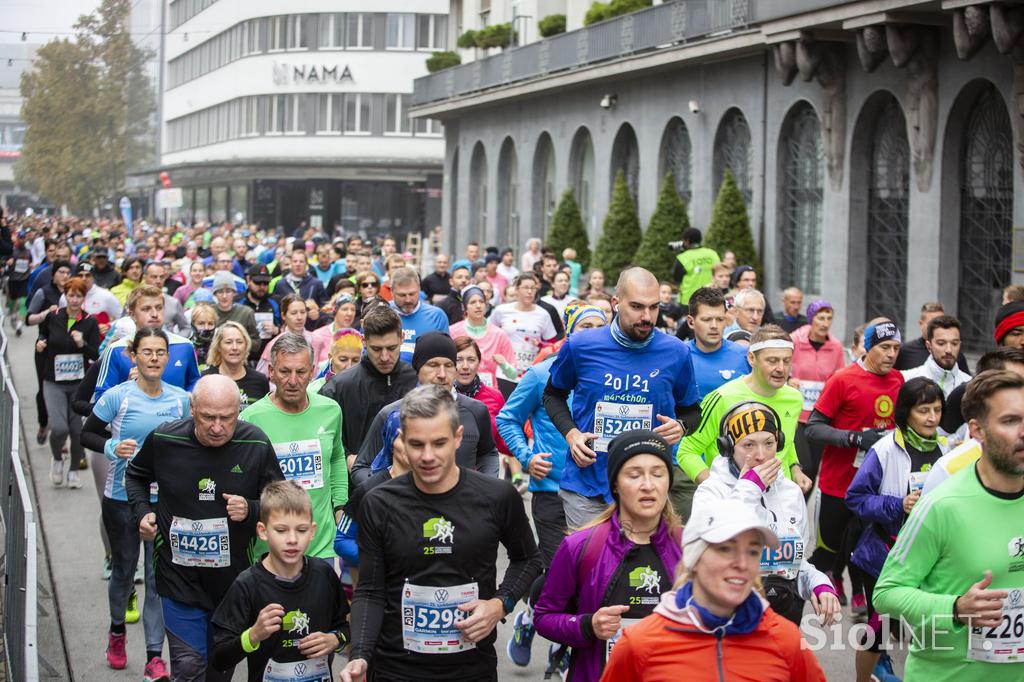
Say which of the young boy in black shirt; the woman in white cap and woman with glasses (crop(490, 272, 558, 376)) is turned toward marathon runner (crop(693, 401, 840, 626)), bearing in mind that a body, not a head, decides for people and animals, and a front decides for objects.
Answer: the woman with glasses

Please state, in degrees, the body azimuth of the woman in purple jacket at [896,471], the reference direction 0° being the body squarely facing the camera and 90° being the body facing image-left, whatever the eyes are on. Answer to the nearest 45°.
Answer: approximately 315°

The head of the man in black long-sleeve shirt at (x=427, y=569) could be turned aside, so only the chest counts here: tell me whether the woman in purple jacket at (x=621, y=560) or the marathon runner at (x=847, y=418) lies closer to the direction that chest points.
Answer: the woman in purple jacket

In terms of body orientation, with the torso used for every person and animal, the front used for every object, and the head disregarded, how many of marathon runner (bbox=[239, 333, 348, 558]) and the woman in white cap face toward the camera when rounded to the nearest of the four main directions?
2

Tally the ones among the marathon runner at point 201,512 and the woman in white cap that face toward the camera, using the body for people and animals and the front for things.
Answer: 2

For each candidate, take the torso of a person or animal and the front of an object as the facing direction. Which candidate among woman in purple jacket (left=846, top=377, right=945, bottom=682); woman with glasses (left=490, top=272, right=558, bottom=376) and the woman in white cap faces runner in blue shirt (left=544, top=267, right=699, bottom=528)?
the woman with glasses

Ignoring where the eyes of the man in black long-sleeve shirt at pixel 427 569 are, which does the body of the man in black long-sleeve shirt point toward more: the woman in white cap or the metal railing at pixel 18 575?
the woman in white cap

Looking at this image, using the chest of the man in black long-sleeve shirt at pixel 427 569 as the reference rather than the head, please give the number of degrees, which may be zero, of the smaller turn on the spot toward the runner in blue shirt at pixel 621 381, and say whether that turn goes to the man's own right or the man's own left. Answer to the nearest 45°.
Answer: approximately 135° to the man's own left

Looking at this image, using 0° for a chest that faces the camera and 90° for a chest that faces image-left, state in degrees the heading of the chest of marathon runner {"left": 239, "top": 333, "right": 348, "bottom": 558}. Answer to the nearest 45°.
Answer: approximately 0°

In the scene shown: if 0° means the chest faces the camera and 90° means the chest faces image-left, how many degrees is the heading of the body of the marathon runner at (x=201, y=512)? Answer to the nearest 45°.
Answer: approximately 0°

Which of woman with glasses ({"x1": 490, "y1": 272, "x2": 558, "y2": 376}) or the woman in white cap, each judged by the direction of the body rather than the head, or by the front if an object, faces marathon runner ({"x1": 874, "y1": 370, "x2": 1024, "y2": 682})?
the woman with glasses
